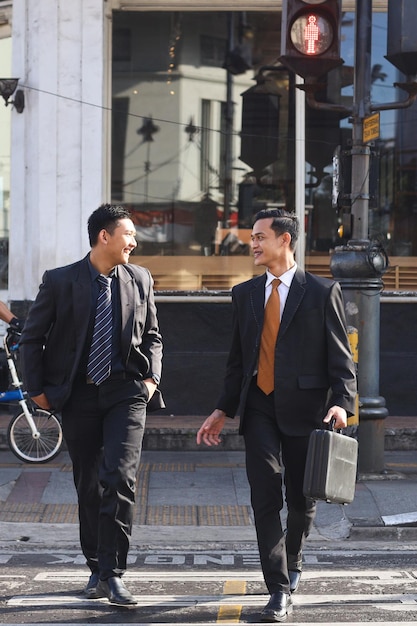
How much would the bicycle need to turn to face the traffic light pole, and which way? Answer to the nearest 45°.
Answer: approximately 45° to its right

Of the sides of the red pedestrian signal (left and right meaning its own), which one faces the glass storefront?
back

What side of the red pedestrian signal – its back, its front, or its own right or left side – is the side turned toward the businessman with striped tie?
front

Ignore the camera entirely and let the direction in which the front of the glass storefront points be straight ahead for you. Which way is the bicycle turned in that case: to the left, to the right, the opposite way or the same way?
to the left

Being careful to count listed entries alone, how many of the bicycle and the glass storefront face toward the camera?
1

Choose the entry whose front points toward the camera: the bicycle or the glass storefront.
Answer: the glass storefront

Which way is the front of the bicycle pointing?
to the viewer's right

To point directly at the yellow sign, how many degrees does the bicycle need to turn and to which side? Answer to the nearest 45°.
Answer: approximately 45° to its right

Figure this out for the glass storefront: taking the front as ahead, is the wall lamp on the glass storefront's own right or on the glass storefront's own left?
on the glass storefront's own right

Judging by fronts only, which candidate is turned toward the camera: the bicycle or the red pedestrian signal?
the red pedestrian signal

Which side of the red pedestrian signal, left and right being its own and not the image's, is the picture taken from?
front

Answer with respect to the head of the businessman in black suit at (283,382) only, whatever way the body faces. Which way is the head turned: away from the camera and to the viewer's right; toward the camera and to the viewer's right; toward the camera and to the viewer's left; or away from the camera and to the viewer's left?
toward the camera and to the viewer's left

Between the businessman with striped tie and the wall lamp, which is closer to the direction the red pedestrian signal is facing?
the businessman with striped tie

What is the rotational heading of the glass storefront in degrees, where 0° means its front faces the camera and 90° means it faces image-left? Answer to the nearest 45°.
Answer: approximately 0°
